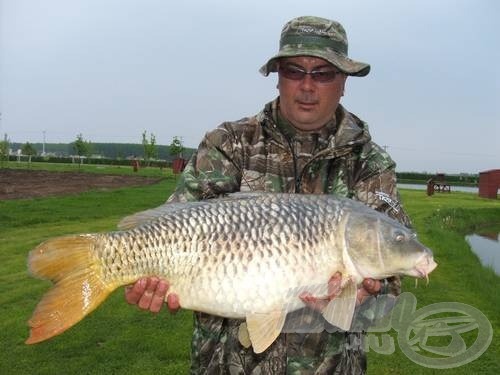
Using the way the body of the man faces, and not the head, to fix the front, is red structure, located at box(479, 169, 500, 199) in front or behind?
behind

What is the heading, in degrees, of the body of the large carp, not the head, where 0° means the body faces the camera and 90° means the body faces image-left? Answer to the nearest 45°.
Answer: approximately 270°

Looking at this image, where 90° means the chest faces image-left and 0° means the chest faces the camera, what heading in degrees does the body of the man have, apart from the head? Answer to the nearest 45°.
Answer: approximately 0°

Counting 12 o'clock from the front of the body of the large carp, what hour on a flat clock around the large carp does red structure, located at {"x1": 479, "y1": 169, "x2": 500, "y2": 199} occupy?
The red structure is roughly at 10 o'clock from the large carp.
